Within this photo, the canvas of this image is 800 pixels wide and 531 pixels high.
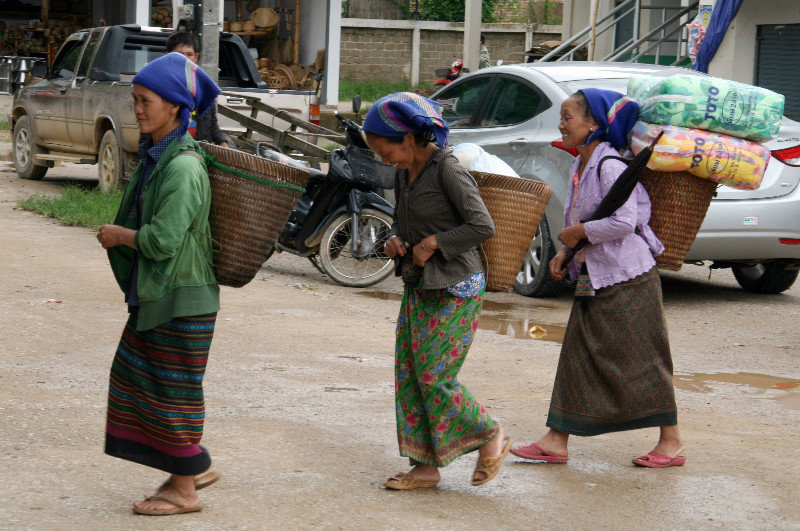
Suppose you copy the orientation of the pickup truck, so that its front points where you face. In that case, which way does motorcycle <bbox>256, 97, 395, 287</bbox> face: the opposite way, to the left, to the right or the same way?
the opposite way

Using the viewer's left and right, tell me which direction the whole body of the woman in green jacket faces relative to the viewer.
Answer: facing to the left of the viewer

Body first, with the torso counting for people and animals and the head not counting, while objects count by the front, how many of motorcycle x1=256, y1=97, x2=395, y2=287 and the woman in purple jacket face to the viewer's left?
1

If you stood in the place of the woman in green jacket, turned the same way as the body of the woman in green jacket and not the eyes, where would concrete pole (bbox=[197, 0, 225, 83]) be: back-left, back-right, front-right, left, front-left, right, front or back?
right

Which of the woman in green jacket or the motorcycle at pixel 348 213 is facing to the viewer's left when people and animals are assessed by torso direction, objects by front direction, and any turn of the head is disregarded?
the woman in green jacket

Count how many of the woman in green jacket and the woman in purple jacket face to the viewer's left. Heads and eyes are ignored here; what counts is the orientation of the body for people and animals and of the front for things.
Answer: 2

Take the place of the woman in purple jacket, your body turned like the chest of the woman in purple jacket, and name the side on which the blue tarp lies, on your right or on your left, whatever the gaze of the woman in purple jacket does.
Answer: on your right

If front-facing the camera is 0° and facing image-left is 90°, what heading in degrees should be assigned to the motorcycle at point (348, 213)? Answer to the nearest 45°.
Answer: approximately 315°

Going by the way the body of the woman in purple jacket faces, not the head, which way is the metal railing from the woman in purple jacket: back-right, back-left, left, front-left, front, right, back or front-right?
right

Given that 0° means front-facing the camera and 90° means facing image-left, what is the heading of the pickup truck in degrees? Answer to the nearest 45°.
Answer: approximately 135°

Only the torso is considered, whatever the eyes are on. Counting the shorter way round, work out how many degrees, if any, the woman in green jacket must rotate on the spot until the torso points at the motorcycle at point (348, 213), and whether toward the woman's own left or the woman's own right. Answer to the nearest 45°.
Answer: approximately 90° to the woman's own right

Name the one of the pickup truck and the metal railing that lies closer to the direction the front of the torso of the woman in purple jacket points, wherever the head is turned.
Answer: the pickup truck

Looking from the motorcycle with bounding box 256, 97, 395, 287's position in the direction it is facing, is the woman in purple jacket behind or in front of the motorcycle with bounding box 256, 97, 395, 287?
in front

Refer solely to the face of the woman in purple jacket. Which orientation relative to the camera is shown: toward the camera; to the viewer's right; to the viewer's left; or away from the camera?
to the viewer's left

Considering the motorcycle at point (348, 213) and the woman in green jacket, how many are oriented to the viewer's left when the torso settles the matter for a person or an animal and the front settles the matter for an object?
1
